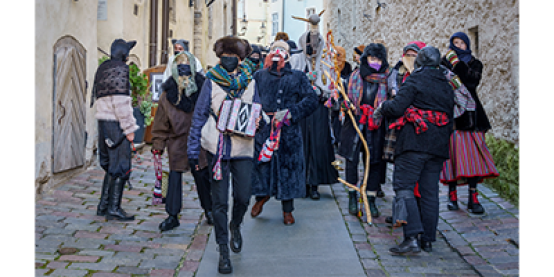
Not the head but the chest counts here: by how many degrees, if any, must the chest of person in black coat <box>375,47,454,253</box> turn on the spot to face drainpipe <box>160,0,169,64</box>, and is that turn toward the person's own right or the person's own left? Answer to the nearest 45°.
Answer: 0° — they already face it

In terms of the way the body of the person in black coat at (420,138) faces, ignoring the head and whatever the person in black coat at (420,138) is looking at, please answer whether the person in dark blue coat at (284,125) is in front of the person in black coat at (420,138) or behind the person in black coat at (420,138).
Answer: in front

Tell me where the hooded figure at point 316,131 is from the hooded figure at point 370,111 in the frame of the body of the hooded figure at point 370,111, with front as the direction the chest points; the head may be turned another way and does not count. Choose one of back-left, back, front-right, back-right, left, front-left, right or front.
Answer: back-right

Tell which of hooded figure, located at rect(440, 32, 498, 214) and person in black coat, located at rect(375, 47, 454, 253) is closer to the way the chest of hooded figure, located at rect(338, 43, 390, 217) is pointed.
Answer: the person in black coat

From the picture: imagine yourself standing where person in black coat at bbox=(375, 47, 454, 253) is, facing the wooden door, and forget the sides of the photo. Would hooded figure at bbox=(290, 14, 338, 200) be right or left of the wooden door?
right

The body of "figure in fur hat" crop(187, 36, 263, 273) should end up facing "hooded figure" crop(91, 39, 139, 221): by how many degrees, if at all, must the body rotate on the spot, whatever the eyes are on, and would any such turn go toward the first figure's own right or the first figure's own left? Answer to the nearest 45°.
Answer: approximately 135° to the first figure's own right

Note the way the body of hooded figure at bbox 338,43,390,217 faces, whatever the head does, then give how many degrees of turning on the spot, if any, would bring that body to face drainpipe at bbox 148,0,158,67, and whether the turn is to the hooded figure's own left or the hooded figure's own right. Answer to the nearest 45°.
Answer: approximately 135° to the hooded figure's own right

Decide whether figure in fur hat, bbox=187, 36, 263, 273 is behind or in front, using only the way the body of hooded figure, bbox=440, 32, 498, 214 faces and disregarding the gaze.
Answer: in front

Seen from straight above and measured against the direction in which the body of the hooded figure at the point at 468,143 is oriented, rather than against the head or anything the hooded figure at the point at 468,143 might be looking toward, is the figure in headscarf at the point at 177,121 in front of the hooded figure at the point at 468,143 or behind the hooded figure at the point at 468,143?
in front

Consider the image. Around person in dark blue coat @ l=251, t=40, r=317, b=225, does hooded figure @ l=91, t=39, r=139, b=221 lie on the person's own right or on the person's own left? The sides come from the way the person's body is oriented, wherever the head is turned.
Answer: on the person's own right

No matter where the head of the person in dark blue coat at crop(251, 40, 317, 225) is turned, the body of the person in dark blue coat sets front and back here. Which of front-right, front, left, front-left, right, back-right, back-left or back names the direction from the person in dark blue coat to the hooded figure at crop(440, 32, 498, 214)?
left

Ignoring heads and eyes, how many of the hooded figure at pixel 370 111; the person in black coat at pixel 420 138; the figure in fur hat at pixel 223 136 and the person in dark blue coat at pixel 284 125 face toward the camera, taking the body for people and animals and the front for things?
3
